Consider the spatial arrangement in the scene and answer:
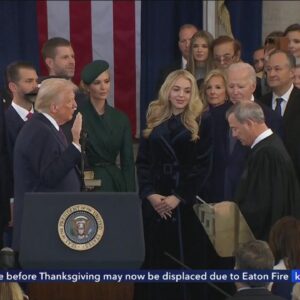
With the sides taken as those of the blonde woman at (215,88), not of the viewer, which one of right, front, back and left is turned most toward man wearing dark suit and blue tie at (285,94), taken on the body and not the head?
left

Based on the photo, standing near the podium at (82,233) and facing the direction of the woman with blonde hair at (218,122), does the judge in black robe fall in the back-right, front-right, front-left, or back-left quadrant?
front-right

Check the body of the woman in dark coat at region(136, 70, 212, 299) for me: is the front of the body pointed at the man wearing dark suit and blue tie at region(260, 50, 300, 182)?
no

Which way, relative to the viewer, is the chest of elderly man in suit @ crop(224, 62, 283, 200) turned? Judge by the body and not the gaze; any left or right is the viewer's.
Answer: facing the viewer and to the left of the viewer

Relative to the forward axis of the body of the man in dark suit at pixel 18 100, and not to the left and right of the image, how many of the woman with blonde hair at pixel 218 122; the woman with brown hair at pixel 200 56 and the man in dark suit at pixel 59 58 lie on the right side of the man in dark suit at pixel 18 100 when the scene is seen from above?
0

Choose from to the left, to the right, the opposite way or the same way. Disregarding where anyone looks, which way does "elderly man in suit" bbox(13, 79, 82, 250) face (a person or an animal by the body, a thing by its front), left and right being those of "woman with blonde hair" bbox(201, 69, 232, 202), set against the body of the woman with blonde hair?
to the left

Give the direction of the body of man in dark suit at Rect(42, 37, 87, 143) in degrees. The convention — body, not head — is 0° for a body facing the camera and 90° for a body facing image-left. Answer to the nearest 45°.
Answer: approximately 315°

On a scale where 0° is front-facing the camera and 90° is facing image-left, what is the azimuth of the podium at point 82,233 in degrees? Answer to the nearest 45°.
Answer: approximately 0°

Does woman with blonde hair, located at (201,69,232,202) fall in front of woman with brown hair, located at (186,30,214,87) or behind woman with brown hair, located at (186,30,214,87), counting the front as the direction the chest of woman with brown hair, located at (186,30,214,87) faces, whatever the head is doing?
in front

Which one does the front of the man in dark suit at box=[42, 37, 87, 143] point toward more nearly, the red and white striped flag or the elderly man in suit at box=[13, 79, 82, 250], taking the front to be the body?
the elderly man in suit

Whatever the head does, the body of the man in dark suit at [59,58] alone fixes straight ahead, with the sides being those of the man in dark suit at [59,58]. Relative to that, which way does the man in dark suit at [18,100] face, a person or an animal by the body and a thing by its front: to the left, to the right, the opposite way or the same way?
the same way

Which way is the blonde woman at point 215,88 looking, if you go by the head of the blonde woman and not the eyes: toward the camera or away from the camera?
toward the camera

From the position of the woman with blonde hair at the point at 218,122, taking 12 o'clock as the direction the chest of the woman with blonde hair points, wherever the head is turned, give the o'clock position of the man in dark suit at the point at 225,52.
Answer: The man in dark suit is roughly at 6 o'clock from the woman with blonde hair.

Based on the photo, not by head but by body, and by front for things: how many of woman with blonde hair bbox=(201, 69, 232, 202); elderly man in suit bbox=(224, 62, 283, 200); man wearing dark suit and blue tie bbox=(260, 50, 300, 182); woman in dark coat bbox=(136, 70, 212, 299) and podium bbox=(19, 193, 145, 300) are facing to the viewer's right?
0

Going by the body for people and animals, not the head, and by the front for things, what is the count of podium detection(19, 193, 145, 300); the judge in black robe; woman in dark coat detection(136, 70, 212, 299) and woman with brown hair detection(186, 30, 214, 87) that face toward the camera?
3

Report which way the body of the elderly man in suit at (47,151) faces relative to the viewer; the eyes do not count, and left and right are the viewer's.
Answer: facing to the right of the viewer

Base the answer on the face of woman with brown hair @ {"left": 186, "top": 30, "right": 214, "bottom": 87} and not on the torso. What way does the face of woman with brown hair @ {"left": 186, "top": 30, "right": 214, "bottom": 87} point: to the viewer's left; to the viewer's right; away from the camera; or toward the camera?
toward the camera

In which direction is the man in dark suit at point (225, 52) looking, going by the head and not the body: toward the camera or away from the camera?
toward the camera
